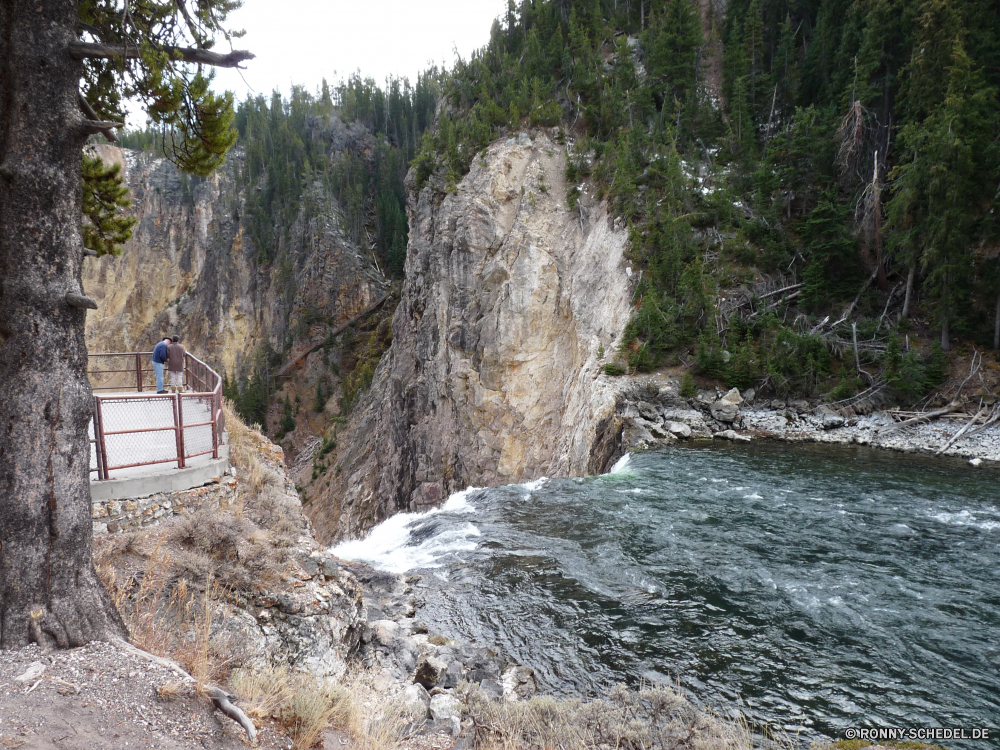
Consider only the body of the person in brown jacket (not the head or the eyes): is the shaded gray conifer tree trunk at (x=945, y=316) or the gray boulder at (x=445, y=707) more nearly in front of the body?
the shaded gray conifer tree trunk

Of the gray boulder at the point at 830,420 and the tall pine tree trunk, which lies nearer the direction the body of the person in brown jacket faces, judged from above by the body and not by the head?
the gray boulder

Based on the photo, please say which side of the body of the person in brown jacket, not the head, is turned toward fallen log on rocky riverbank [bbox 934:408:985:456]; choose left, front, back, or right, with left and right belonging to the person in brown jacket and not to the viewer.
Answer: right

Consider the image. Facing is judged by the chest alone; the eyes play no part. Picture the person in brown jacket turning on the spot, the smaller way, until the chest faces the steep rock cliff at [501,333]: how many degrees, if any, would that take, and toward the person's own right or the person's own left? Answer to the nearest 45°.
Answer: approximately 45° to the person's own right

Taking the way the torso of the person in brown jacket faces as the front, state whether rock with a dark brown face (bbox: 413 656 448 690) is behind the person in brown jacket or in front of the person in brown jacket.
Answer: behind

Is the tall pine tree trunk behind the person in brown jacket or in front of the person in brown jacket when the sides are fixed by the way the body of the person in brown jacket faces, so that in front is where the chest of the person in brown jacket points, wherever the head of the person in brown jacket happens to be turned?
behind

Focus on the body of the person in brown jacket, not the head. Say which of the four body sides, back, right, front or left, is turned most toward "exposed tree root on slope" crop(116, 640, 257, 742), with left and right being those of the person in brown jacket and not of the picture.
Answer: back

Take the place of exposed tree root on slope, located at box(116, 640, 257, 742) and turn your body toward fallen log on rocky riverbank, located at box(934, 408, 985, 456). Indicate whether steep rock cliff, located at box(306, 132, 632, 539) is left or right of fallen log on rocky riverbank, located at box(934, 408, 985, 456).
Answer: left

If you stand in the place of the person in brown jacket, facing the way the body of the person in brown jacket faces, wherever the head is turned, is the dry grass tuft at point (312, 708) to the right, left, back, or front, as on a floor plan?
back

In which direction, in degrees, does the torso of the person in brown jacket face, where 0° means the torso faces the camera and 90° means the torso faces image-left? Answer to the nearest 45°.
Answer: approximately 180°
